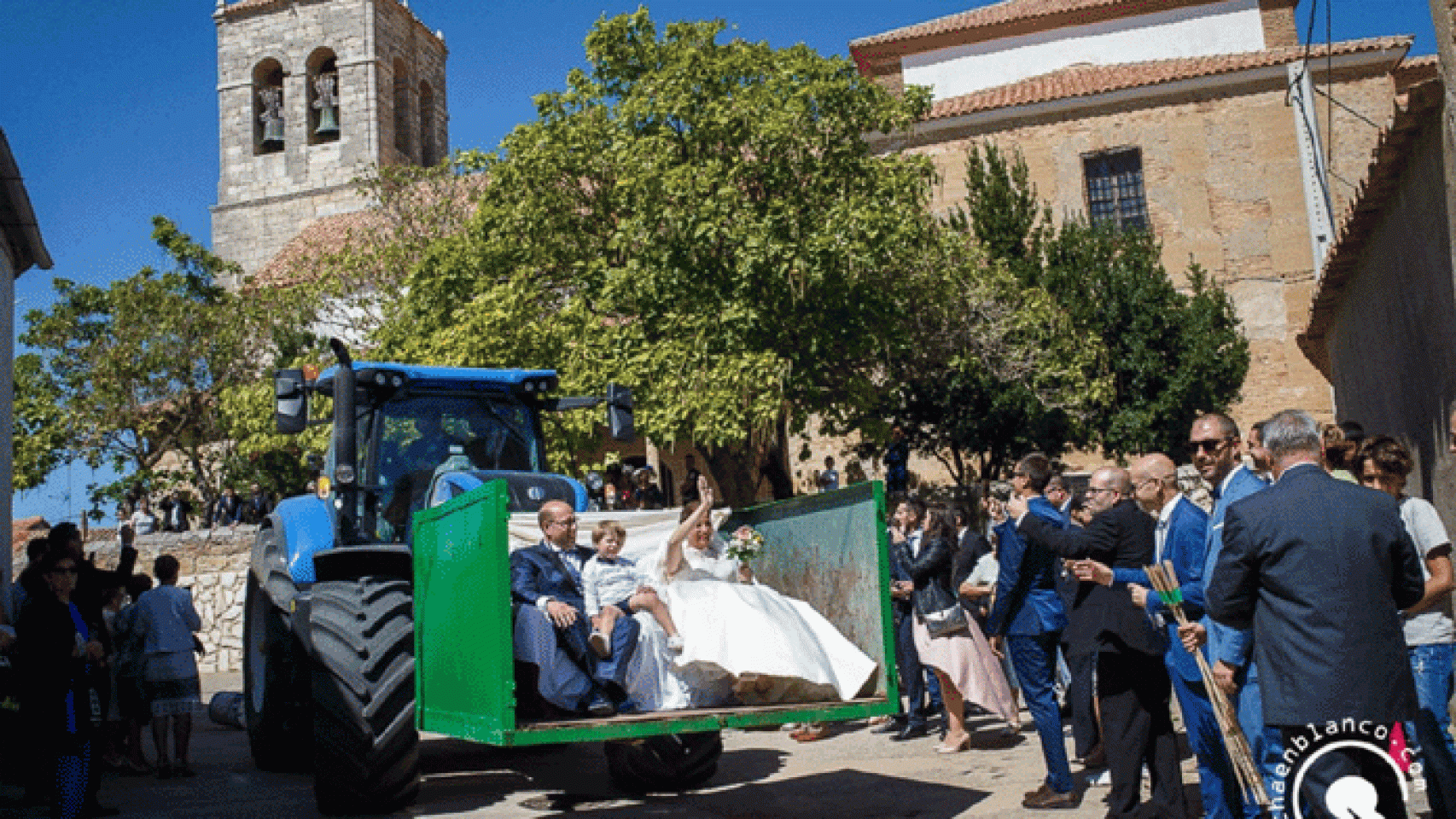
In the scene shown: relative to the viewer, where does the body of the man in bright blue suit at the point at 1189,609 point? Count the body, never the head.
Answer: to the viewer's left

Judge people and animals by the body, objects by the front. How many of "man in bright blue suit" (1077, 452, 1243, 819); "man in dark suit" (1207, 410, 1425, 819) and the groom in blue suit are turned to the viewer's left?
1

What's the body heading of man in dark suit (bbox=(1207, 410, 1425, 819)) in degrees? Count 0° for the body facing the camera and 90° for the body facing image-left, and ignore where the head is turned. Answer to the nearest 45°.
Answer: approximately 180°

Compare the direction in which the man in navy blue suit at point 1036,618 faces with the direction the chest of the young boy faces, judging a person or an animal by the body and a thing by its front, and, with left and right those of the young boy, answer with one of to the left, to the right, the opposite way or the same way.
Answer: to the right

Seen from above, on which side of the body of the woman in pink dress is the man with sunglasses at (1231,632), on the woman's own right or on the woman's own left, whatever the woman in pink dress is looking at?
on the woman's own left

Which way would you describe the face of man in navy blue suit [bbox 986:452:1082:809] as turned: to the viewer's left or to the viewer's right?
to the viewer's left

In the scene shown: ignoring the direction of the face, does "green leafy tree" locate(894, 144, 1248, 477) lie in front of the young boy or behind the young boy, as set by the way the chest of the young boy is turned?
behind

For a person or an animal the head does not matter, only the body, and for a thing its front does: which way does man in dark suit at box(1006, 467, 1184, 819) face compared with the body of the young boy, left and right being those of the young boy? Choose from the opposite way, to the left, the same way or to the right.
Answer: to the right

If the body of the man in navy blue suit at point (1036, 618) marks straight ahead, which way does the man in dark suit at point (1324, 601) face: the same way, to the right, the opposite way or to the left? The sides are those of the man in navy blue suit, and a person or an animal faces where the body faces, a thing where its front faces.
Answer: to the right
